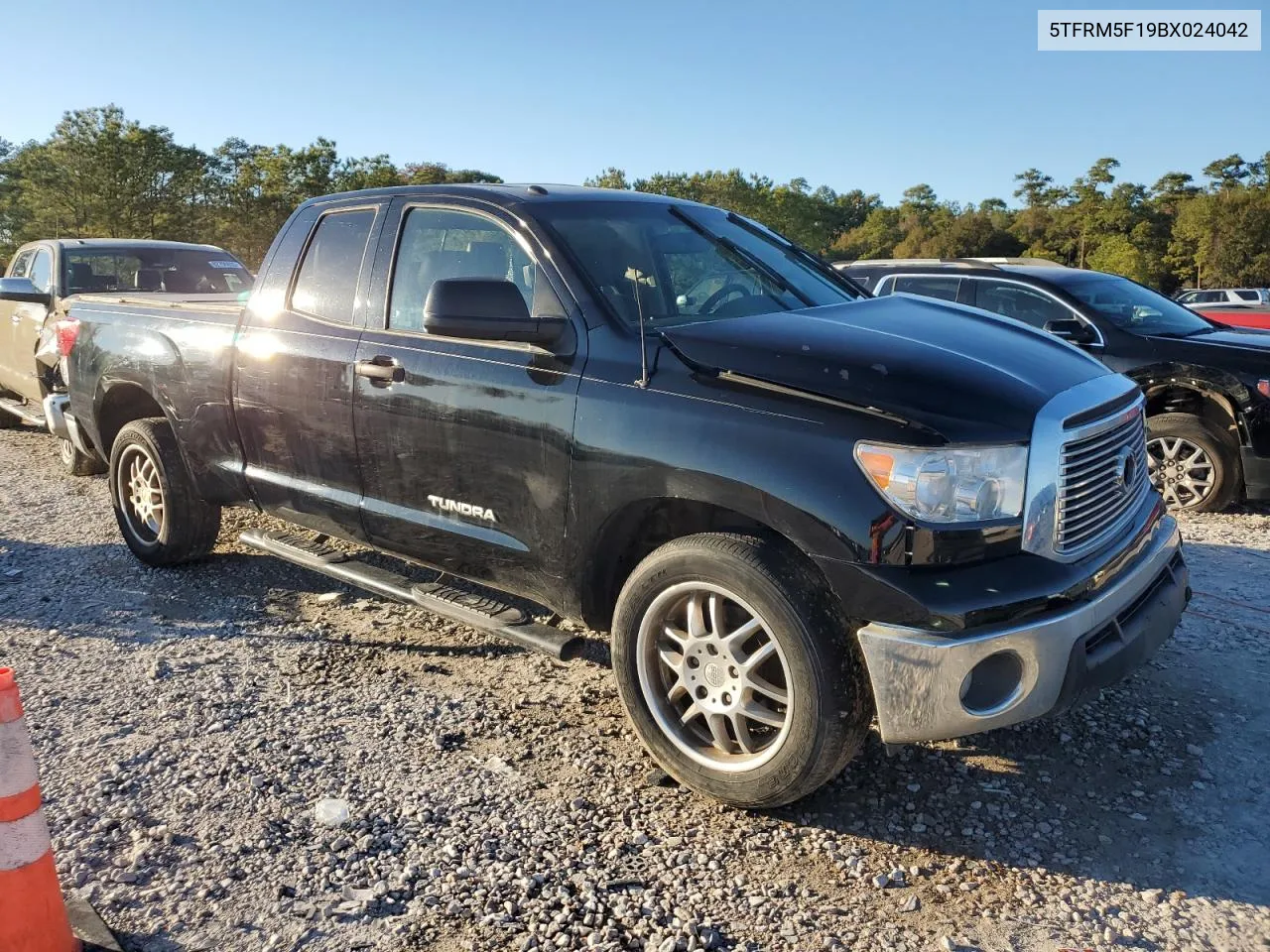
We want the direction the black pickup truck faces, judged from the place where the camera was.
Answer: facing the viewer and to the right of the viewer

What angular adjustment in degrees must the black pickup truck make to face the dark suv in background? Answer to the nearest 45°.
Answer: approximately 90° to its left

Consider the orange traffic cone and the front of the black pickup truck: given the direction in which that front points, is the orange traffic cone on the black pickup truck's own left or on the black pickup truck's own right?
on the black pickup truck's own right
